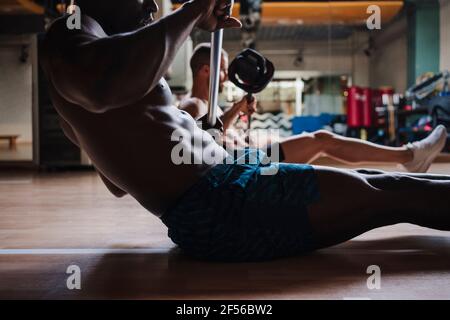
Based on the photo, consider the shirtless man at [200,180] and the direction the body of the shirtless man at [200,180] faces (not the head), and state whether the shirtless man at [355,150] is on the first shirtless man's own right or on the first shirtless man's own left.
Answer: on the first shirtless man's own left

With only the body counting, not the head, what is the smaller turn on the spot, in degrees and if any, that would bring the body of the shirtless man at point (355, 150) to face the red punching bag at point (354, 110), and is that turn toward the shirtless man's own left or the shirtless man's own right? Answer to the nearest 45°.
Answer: approximately 90° to the shirtless man's own left

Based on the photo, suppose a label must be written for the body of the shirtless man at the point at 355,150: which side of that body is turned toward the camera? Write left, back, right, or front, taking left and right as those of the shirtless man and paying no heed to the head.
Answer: right

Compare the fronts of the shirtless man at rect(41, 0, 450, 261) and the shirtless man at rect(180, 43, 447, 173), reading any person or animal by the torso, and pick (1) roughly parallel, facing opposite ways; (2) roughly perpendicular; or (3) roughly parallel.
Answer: roughly parallel

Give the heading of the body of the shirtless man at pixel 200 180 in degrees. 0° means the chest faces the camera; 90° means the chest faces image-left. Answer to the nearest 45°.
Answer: approximately 270°

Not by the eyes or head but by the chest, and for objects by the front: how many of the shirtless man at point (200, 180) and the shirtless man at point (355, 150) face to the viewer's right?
2

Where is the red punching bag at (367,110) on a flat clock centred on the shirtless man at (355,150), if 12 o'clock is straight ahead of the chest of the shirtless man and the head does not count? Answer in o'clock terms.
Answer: The red punching bag is roughly at 9 o'clock from the shirtless man.

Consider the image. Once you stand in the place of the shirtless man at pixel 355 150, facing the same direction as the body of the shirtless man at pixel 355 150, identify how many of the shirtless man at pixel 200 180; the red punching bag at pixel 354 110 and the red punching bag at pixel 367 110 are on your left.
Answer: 2
